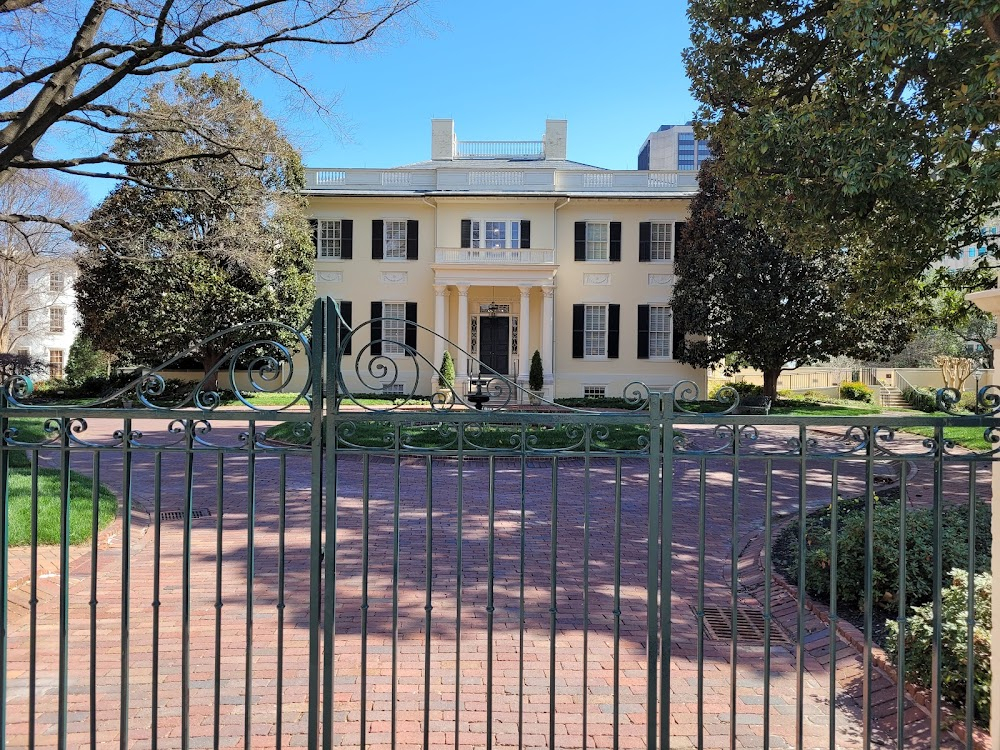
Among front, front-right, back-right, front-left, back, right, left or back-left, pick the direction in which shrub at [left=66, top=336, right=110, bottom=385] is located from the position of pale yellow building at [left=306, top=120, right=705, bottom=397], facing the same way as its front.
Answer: right

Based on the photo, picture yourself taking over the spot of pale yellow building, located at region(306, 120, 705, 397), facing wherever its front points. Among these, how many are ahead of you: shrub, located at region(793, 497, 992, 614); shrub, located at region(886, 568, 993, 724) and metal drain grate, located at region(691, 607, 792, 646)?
3

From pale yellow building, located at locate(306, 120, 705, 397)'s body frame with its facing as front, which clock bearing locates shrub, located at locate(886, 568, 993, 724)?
The shrub is roughly at 12 o'clock from the pale yellow building.

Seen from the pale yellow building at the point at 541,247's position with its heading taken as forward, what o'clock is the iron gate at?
The iron gate is roughly at 12 o'clock from the pale yellow building.

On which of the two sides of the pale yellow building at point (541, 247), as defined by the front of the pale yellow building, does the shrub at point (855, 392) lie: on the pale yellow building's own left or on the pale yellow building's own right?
on the pale yellow building's own left

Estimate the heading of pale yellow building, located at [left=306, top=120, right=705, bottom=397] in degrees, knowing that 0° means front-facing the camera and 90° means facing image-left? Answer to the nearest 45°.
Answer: approximately 0°

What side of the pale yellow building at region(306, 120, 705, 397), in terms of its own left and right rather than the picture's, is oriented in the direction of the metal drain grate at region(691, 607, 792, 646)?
front

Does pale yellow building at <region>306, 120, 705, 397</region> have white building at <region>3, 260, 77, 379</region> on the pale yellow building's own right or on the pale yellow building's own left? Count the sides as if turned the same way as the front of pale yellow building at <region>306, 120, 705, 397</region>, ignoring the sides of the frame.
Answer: on the pale yellow building's own right

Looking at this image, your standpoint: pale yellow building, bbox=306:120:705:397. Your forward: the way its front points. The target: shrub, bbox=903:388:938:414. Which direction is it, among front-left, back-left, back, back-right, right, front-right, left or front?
left

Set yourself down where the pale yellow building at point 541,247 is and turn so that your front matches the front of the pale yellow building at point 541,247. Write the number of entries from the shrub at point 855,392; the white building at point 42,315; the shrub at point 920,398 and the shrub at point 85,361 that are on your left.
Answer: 2
